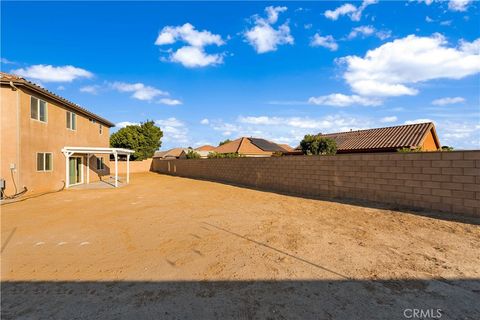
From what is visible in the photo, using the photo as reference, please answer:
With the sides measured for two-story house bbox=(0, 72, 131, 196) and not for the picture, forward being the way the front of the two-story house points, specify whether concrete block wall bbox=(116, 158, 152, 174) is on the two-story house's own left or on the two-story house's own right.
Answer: on the two-story house's own right

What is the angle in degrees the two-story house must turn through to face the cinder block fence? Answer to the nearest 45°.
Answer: approximately 180°

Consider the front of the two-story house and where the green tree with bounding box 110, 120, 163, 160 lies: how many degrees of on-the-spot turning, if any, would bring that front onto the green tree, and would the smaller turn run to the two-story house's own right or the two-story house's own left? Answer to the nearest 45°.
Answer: approximately 90° to the two-story house's own right

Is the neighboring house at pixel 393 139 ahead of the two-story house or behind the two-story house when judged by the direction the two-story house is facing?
behind

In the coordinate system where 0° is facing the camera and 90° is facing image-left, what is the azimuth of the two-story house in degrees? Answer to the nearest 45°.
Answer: approximately 135°
